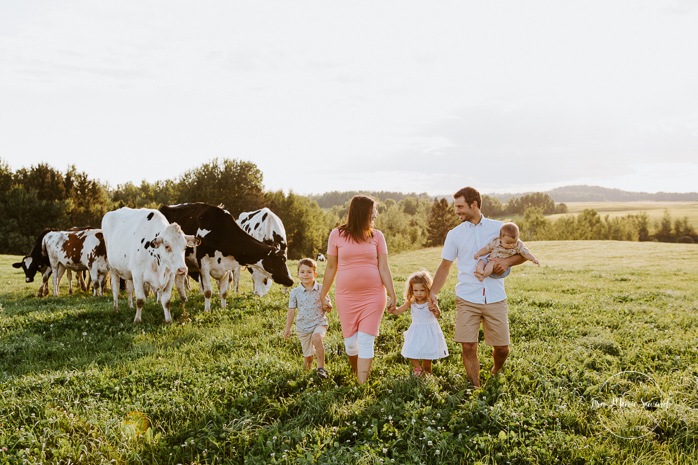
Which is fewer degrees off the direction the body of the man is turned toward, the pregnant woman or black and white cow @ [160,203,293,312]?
the pregnant woman

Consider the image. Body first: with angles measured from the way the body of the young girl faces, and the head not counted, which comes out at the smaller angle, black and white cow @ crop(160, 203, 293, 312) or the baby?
the baby

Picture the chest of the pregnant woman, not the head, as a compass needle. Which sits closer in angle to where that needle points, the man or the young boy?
the man

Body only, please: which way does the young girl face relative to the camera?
toward the camera

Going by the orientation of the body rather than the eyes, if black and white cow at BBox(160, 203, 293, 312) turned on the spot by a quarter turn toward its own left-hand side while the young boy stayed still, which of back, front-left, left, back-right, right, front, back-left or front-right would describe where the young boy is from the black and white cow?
back-right

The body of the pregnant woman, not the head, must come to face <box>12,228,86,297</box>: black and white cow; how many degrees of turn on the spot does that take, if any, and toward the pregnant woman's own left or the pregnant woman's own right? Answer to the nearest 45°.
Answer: approximately 135° to the pregnant woman's own right

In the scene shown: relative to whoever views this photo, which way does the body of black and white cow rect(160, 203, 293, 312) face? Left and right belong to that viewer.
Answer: facing the viewer and to the right of the viewer

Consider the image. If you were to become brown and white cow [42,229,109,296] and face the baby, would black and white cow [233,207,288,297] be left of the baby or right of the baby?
left

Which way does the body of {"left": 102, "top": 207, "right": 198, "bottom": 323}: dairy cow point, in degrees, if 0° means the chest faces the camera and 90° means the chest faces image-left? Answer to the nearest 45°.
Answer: approximately 315°

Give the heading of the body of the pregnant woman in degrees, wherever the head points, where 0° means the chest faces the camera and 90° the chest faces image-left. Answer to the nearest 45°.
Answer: approximately 0°

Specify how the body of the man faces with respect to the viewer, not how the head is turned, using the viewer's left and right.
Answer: facing the viewer
